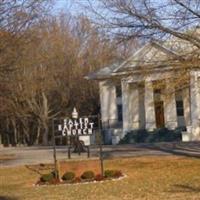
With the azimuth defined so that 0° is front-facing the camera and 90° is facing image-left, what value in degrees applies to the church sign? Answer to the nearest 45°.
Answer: approximately 0°
